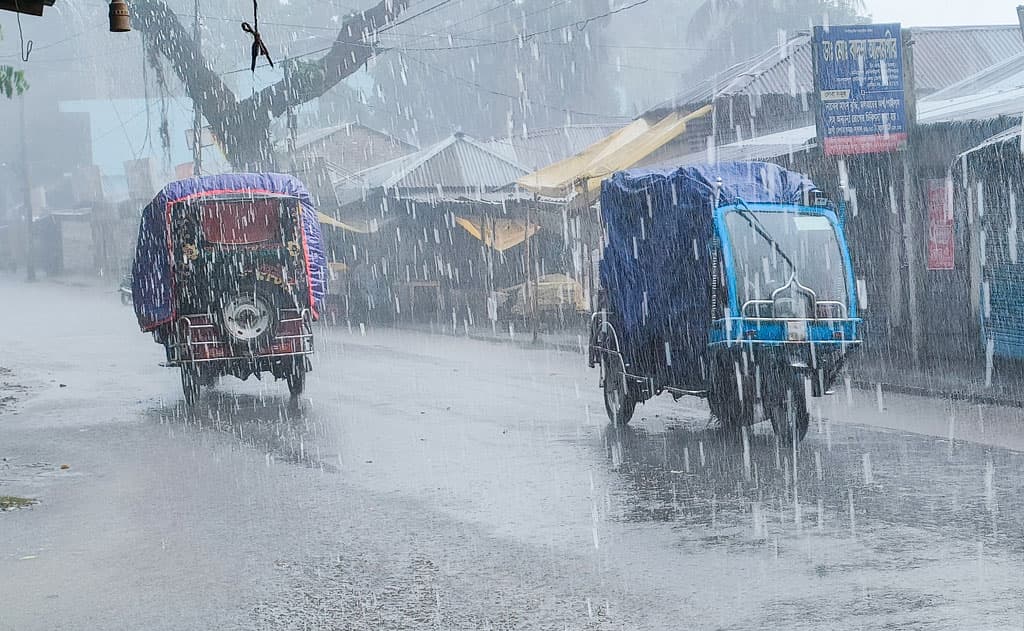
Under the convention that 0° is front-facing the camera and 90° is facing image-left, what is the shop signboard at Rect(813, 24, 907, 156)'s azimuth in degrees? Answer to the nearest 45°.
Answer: approximately 0°

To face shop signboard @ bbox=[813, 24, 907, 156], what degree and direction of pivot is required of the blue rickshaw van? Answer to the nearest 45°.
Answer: approximately 135° to its left

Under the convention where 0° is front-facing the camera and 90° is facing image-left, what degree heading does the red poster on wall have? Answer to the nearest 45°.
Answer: approximately 0°

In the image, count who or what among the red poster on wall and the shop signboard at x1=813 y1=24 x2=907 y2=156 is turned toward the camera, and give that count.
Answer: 2

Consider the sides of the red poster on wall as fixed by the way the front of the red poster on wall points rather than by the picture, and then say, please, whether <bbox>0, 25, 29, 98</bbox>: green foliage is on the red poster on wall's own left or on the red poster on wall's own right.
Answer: on the red poster on wall's own right
